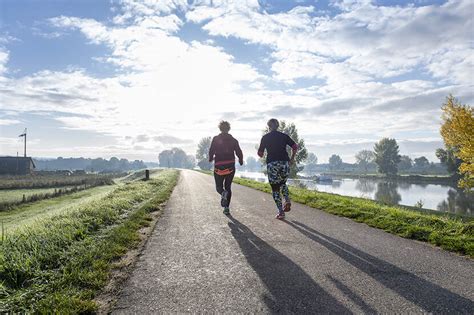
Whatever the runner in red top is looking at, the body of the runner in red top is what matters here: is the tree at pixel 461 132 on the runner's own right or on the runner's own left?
on the runner's own right

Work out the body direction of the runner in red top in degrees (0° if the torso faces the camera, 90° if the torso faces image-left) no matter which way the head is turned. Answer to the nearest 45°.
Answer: approximately 180°

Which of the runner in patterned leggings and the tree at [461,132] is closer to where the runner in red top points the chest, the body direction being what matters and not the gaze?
the tree

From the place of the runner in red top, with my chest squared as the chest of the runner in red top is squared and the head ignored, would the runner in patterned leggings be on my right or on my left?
on my right
